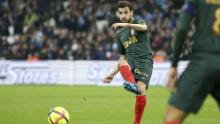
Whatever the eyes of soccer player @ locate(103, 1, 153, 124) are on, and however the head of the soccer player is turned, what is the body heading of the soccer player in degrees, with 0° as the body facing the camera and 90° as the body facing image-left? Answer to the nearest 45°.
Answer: approximately 45°

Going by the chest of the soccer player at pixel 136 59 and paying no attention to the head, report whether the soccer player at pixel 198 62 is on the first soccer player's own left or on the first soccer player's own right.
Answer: on the first soccer player's own left

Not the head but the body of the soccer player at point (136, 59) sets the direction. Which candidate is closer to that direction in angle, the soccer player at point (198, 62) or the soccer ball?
the soccer ball

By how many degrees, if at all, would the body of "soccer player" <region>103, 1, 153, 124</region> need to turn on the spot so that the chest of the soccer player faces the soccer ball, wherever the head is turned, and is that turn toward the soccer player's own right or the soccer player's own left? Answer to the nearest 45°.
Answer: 0° — they already face it
